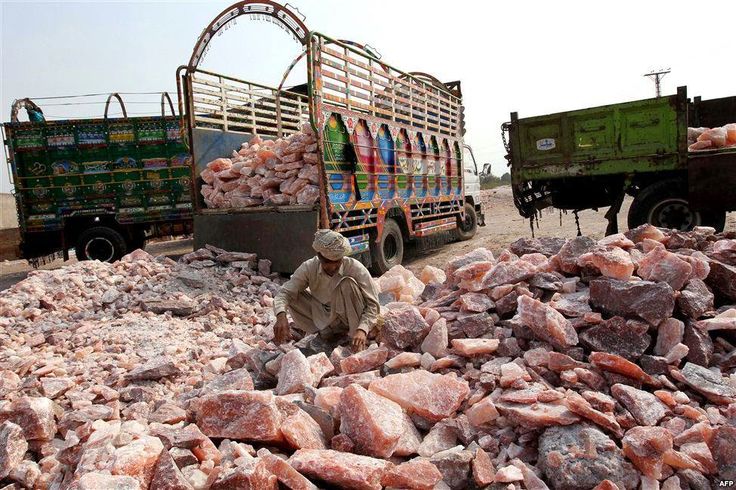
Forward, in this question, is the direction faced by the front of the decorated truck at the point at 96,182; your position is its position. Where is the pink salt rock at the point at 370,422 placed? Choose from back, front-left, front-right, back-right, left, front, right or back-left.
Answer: right

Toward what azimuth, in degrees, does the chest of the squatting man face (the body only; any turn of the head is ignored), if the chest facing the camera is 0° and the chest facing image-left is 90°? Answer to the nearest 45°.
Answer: approximately 0°

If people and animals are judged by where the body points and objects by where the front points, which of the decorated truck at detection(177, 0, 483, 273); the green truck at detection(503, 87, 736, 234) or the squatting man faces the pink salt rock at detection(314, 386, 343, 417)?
the squatting man

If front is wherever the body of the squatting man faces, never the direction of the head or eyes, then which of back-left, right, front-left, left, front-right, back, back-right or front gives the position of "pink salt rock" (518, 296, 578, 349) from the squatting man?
front-left

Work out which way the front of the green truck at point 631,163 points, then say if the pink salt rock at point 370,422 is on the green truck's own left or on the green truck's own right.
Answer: on the green truck's own right

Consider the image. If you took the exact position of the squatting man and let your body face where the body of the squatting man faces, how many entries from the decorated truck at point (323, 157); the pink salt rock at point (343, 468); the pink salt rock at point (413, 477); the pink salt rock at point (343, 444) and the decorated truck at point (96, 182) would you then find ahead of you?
3

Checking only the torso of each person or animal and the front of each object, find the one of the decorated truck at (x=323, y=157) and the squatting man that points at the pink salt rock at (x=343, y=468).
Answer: the squatting man

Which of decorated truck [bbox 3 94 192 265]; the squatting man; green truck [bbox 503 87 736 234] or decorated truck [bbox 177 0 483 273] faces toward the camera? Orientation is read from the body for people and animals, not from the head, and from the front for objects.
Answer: the squatting man
